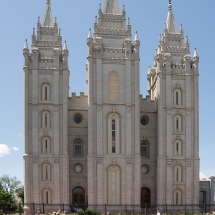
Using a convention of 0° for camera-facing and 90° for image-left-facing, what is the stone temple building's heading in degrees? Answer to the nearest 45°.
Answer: approximately 0°
